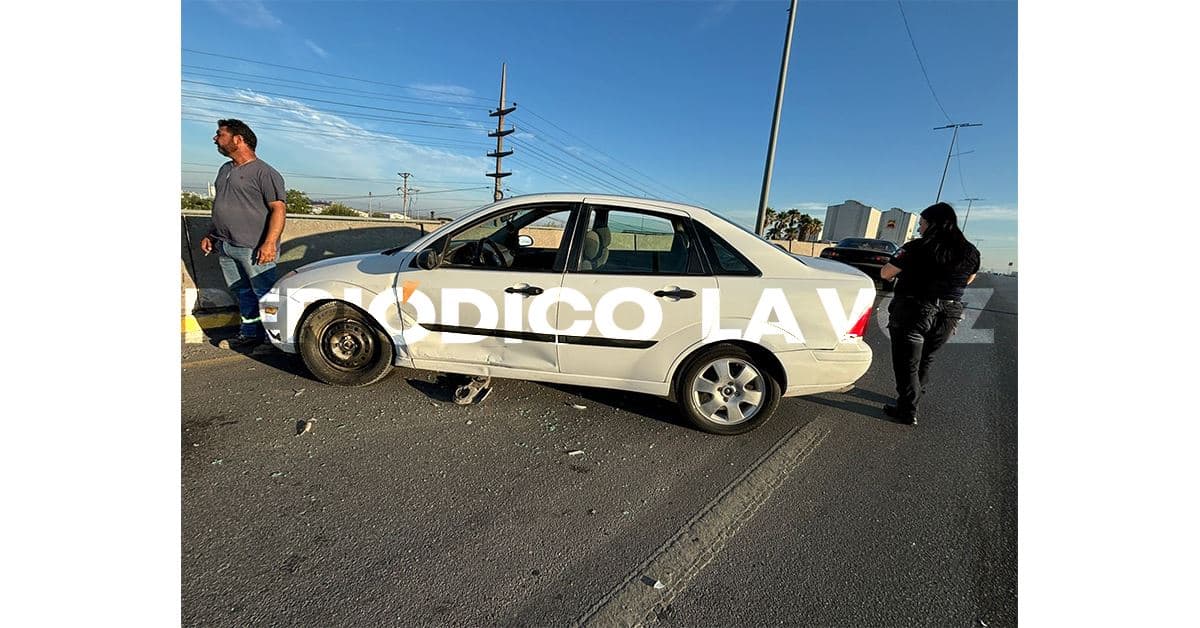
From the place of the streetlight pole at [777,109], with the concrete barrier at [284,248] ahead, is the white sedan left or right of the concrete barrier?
left

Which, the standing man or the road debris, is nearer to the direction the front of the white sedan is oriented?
the standing man

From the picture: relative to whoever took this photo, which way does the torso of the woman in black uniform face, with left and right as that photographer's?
facing away from the viewer and to the left of the viewer

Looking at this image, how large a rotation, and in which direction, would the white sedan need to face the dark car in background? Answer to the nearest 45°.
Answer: approximately 135° to its right

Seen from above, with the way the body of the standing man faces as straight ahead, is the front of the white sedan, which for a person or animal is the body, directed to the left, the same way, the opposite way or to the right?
to the right

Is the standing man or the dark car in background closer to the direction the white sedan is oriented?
the standing man

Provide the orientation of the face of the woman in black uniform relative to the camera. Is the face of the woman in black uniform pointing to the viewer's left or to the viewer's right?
to the viewer's left

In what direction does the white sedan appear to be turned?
to the viewer's left

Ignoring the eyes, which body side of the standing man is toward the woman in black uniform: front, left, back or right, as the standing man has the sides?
left
